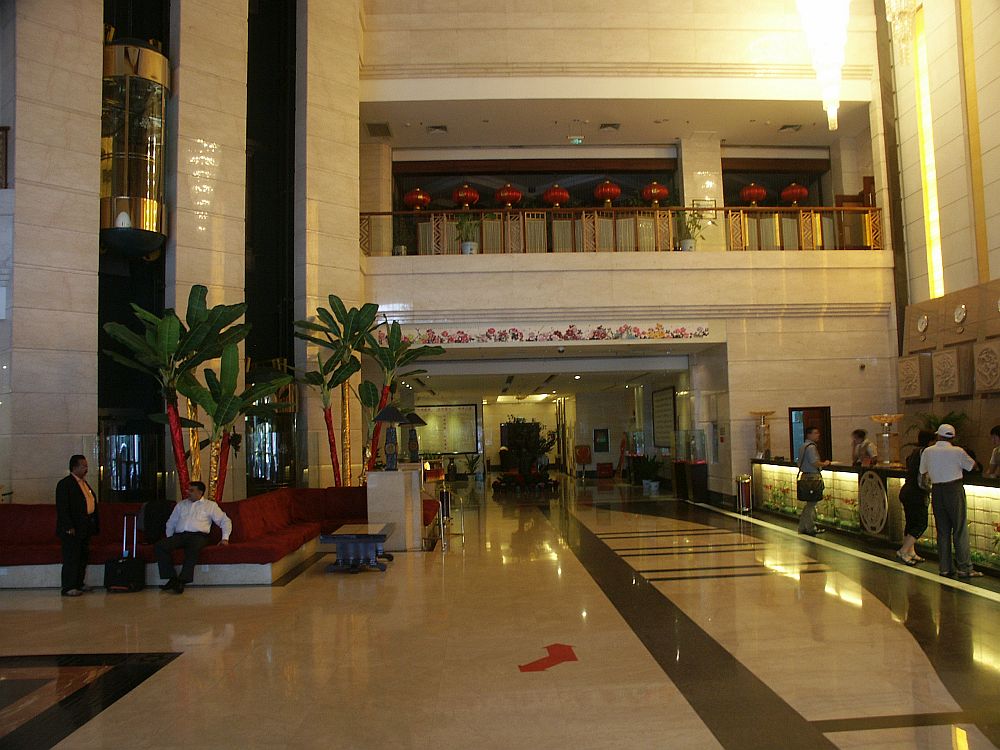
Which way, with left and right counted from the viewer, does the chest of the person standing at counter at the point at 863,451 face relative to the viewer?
facing the viewer and to the left of the viewer

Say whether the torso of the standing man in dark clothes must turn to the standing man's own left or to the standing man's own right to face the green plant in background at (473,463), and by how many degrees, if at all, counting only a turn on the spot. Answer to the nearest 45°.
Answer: approximately 90° to the standing man's own left

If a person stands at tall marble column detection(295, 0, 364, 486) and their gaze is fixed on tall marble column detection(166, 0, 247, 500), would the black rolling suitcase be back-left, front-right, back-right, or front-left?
front-left

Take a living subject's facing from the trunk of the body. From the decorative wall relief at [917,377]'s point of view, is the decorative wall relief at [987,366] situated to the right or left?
on its left

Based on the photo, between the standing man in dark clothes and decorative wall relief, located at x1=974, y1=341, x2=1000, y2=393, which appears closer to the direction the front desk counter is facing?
the standing man in dark clothes

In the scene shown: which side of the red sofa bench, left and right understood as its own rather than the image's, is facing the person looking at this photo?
front

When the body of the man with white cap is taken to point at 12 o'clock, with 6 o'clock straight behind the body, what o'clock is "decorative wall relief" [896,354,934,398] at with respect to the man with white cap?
The decorative wall relief is roughly at 12 o'clock from the man with white cap.

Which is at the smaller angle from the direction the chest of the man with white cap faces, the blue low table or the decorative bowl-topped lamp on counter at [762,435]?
the decorative bowl-topped lamp on counter

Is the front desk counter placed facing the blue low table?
yes

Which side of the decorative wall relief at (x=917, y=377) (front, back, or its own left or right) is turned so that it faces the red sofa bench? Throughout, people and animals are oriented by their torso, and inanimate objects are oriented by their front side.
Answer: front

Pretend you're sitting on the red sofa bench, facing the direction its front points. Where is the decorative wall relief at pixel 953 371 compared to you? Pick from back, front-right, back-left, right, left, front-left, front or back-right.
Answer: left

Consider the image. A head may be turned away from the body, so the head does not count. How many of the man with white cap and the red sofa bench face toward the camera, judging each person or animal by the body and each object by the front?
1

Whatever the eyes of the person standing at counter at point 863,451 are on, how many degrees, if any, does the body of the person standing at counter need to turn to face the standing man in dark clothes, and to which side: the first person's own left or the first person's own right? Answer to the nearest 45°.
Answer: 0° — they already face them

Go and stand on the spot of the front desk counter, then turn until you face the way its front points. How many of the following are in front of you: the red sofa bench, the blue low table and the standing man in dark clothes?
3

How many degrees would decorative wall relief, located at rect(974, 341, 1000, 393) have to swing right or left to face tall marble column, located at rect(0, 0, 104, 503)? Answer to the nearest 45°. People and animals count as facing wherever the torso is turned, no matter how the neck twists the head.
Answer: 0° — it already faces it
